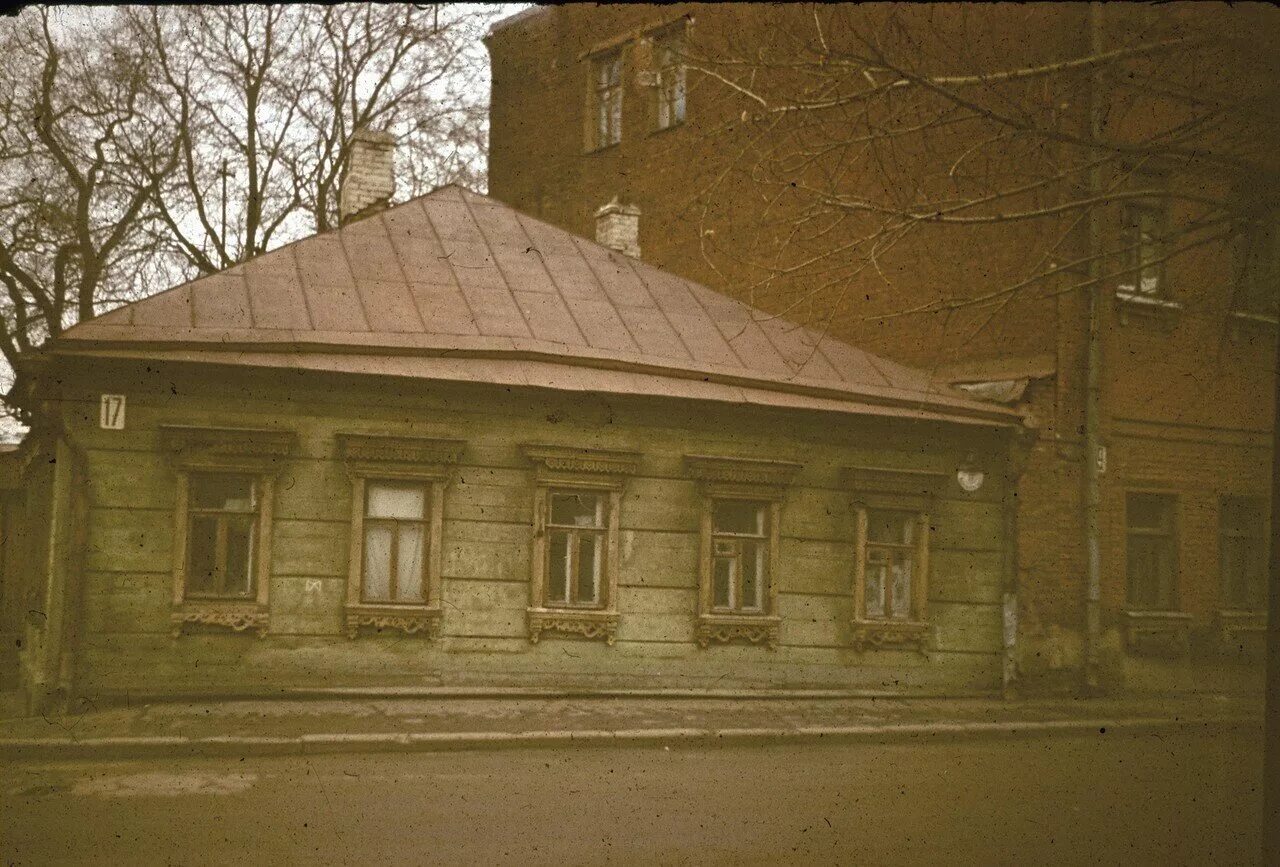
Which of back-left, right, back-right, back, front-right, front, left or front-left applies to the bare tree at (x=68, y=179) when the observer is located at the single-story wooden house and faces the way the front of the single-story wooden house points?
back-right

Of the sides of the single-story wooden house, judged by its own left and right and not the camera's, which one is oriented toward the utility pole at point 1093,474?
left

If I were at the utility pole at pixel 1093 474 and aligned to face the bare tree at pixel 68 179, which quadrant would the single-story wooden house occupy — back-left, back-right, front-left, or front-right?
front-left

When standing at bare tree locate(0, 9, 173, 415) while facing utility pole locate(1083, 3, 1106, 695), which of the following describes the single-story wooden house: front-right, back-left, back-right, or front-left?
front-right

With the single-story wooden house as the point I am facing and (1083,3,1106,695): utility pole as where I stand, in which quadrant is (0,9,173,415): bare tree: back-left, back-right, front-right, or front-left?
front-right

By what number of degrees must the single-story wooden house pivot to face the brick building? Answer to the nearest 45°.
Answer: approximately 90° to its left

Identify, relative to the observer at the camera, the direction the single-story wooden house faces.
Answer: facing the viewer
